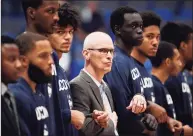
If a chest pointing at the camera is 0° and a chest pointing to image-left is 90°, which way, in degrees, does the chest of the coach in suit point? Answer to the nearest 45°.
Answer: approximately 315°
